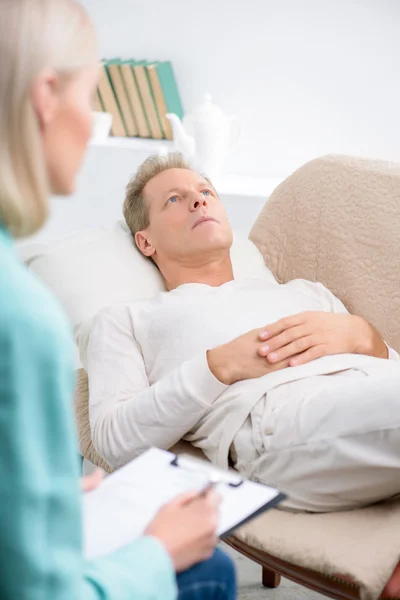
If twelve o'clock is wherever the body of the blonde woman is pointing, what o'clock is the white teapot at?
The white teapot is roughly at 11 o'clock from the blonde woman.

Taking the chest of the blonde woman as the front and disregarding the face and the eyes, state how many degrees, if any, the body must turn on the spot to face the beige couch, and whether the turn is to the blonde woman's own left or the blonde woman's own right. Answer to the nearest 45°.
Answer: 0° — they already face it

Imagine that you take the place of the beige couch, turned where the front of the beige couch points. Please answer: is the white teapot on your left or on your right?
on your right

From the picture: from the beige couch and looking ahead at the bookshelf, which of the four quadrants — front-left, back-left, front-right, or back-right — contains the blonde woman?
back-left

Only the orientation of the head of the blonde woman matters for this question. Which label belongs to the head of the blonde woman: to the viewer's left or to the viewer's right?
to the viewer's right

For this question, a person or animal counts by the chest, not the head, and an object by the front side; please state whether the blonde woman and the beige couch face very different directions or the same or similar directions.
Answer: very different directions

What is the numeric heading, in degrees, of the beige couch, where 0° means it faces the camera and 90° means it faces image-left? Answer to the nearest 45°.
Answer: approximately 45°

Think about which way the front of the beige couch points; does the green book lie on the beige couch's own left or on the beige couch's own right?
on the beige couch's own right
